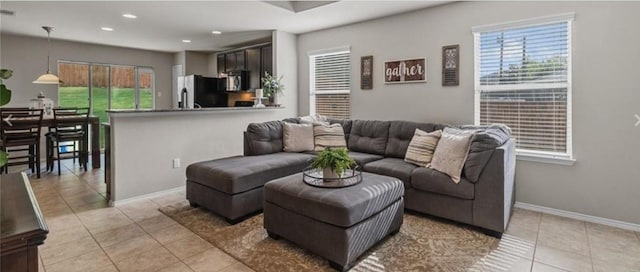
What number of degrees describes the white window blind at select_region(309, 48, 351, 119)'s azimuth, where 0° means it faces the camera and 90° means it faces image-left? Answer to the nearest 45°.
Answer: approximately 45°

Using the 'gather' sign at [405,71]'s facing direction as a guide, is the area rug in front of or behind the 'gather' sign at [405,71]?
in front

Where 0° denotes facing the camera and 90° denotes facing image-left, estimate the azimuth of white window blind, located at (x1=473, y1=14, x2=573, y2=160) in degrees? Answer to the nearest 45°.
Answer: approximately 45°

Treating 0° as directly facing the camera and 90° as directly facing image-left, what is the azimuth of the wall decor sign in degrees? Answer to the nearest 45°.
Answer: approximately 45°

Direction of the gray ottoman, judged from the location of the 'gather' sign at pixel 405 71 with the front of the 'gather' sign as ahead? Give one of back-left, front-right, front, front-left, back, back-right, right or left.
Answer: front-left

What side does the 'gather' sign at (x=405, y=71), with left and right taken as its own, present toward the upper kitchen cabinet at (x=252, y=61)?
right

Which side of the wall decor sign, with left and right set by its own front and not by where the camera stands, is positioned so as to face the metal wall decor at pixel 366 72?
right

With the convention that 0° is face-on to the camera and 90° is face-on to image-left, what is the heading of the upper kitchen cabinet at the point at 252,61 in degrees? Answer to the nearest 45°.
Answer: approximately 45°

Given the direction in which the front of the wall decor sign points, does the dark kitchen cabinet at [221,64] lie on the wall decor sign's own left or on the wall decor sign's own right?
on the wall decor sign's own right
